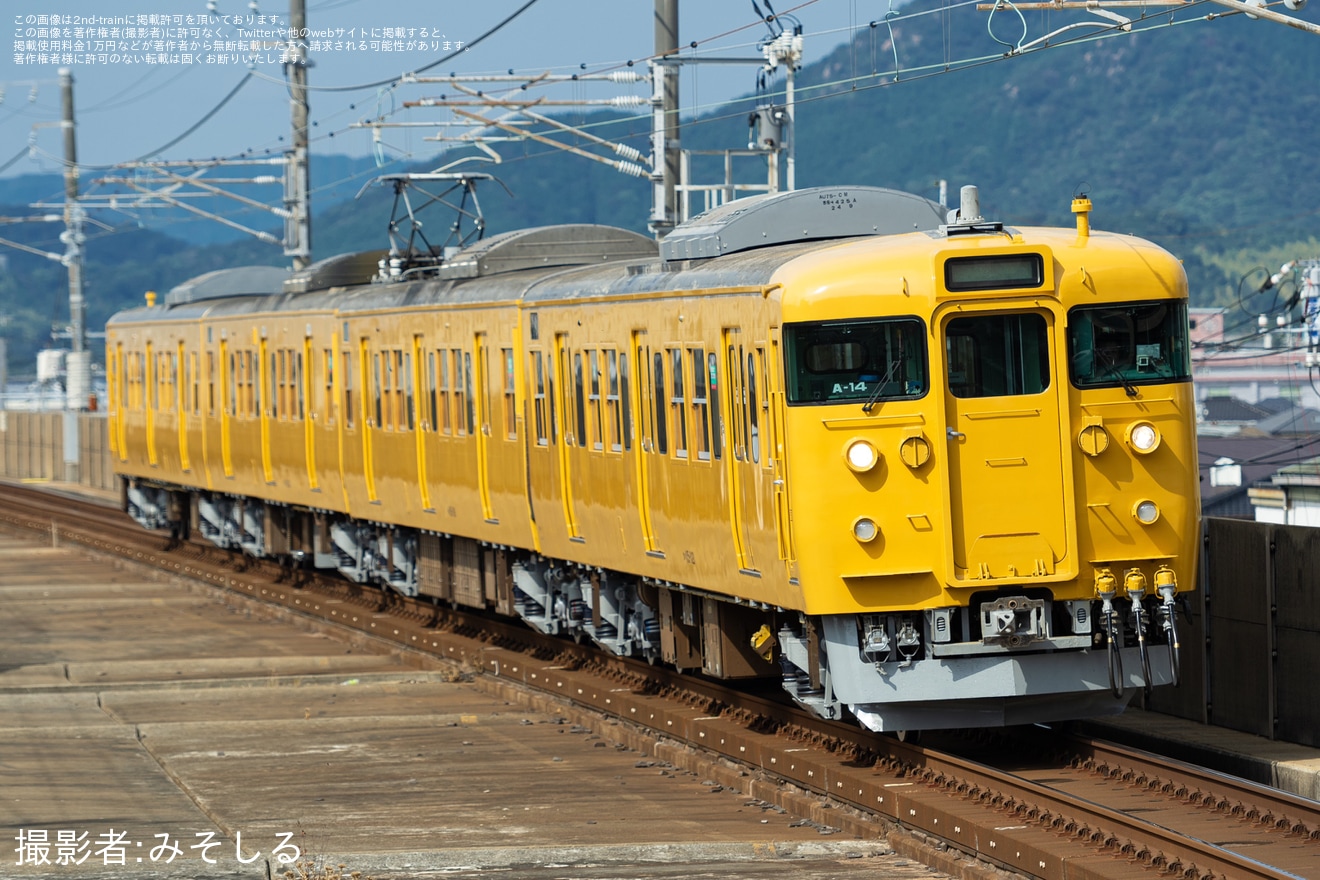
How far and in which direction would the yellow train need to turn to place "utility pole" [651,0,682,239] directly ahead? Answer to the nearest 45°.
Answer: approximately 135° to its left

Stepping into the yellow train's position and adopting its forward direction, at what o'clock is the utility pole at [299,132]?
The utility pole is roughly at 7 o'clock from the yellow train.
